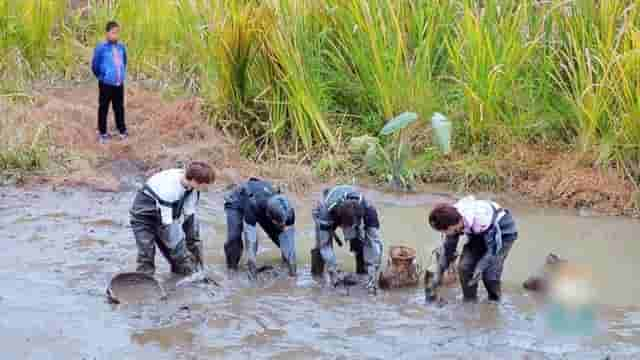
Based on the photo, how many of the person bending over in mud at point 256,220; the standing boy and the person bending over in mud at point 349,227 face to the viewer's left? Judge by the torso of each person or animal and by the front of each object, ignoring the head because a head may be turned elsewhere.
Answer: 0

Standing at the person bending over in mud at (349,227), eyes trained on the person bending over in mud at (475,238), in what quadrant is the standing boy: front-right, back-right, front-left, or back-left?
back-left

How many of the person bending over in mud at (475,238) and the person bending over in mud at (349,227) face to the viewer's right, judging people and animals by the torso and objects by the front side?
0

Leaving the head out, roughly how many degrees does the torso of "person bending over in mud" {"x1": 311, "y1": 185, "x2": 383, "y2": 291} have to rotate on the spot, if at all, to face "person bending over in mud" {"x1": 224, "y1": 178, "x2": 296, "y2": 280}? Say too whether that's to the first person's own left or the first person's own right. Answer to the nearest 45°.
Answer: approximately 90° to the first person's own right

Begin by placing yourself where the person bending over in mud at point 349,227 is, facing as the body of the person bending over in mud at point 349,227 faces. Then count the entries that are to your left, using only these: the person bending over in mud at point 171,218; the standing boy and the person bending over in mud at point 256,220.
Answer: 0

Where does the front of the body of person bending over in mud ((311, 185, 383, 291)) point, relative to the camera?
toward the camera

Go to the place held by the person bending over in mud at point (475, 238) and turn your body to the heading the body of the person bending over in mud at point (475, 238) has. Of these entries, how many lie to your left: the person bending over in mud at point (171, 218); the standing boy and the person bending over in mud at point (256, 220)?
0

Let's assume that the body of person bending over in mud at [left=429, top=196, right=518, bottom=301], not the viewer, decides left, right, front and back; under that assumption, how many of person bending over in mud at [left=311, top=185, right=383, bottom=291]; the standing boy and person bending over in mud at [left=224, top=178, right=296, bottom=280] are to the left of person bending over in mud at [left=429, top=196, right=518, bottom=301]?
0

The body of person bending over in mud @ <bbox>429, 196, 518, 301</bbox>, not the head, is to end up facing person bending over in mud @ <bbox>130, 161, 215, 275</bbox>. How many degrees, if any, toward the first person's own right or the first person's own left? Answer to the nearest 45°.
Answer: approximately 45° to the first person's own right

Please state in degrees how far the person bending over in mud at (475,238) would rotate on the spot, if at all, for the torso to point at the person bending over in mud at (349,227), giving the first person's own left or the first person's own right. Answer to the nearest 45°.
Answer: approximately 45° to the first person's own right

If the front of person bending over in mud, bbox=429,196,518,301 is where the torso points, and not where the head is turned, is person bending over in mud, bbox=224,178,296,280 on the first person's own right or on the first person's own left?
on the first person's own right

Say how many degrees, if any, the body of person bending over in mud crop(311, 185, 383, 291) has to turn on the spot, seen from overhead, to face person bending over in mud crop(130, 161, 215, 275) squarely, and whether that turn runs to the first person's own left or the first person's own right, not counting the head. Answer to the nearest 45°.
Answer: approximately 90° to the first person's own right

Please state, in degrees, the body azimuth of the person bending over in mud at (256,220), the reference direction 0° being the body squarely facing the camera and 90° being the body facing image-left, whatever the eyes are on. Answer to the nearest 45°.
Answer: approximately 315°

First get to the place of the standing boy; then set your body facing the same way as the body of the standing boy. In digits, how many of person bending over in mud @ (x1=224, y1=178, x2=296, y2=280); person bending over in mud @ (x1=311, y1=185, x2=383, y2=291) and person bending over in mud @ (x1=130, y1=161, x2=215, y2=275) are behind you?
0

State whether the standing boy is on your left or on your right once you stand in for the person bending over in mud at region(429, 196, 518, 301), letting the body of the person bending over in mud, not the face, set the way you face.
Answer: on your right

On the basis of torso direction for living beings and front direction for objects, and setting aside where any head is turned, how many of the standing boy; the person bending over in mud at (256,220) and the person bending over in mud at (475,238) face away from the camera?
0

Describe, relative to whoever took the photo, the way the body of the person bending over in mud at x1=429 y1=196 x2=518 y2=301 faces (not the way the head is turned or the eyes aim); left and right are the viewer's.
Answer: facing the viewer and to the left of the viewer
